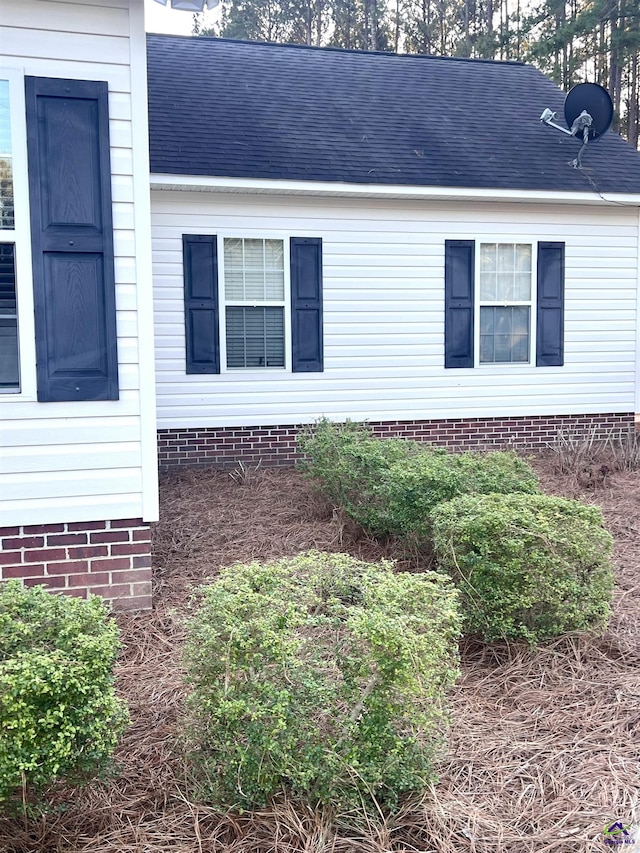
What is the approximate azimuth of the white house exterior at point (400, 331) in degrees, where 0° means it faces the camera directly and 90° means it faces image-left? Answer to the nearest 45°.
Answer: approximately 0°

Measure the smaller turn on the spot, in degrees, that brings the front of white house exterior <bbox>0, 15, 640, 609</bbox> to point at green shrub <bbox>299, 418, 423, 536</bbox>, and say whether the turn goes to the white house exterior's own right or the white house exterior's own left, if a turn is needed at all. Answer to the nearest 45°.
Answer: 0° — it already faces it

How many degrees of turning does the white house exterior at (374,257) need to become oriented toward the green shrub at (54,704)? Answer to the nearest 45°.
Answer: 0° — it already faces it

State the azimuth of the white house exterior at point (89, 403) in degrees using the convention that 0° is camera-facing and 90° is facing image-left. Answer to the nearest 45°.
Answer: approximately 0°

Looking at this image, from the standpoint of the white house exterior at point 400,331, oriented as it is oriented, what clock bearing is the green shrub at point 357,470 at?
The green shrub is roughly at 12 o'clock from the white house exterior.

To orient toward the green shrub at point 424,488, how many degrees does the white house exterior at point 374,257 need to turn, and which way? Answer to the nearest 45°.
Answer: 0° — it already faces it

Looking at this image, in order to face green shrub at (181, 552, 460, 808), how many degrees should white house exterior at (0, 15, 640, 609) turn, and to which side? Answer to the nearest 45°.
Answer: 0° — it already faces it

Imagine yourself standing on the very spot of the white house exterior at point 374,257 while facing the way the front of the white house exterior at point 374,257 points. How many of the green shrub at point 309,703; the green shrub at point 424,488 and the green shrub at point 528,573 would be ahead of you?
3
